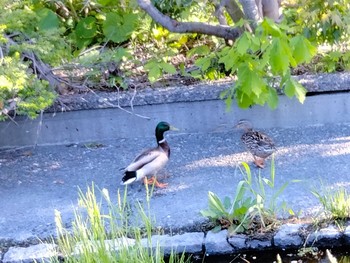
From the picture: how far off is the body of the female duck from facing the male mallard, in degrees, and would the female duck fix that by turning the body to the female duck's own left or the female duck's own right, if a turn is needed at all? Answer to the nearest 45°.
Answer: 0° — it already faces it

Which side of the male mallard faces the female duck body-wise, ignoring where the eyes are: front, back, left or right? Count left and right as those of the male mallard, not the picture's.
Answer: front

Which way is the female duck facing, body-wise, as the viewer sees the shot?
to the viewer's left

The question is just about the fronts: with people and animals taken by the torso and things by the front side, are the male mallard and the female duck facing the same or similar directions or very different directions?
very different directions

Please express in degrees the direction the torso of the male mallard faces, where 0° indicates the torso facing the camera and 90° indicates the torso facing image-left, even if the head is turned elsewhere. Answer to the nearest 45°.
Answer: approximately 270°

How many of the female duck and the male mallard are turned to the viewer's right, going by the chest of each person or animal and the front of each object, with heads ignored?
1
